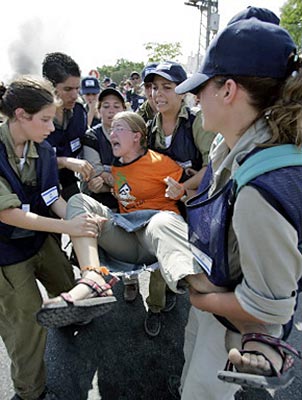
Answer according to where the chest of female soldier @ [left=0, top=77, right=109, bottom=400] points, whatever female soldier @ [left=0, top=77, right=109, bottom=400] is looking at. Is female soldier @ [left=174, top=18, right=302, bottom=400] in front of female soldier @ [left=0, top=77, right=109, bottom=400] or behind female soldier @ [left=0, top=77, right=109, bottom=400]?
in front

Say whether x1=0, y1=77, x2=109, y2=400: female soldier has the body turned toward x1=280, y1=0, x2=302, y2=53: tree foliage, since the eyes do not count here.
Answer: no

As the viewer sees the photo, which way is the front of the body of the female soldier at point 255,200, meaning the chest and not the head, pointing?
to the viewer's left

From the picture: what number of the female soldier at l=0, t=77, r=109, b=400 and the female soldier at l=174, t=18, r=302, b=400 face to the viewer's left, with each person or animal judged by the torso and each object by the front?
1

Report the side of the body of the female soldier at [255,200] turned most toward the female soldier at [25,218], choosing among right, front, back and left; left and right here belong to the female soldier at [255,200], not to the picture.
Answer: front

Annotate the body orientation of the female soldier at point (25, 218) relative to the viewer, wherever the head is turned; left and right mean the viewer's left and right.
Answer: facing the viewer and to the right of the viewer

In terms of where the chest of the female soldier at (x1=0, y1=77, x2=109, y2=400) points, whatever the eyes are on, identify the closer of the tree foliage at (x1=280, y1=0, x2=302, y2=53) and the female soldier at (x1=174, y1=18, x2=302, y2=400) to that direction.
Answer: the female soldier

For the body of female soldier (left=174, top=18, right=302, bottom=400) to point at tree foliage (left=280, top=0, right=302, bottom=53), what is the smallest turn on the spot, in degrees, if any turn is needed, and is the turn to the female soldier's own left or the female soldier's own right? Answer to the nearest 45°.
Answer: approximately 90° to the female soldier's own right

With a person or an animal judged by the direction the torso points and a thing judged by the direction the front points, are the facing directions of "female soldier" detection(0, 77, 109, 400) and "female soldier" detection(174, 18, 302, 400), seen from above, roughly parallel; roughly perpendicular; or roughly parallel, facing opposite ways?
roughly parallel, facing opposite ways

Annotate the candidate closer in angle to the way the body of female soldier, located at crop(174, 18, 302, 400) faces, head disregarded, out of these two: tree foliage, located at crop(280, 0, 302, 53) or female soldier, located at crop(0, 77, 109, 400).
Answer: the female soldier
